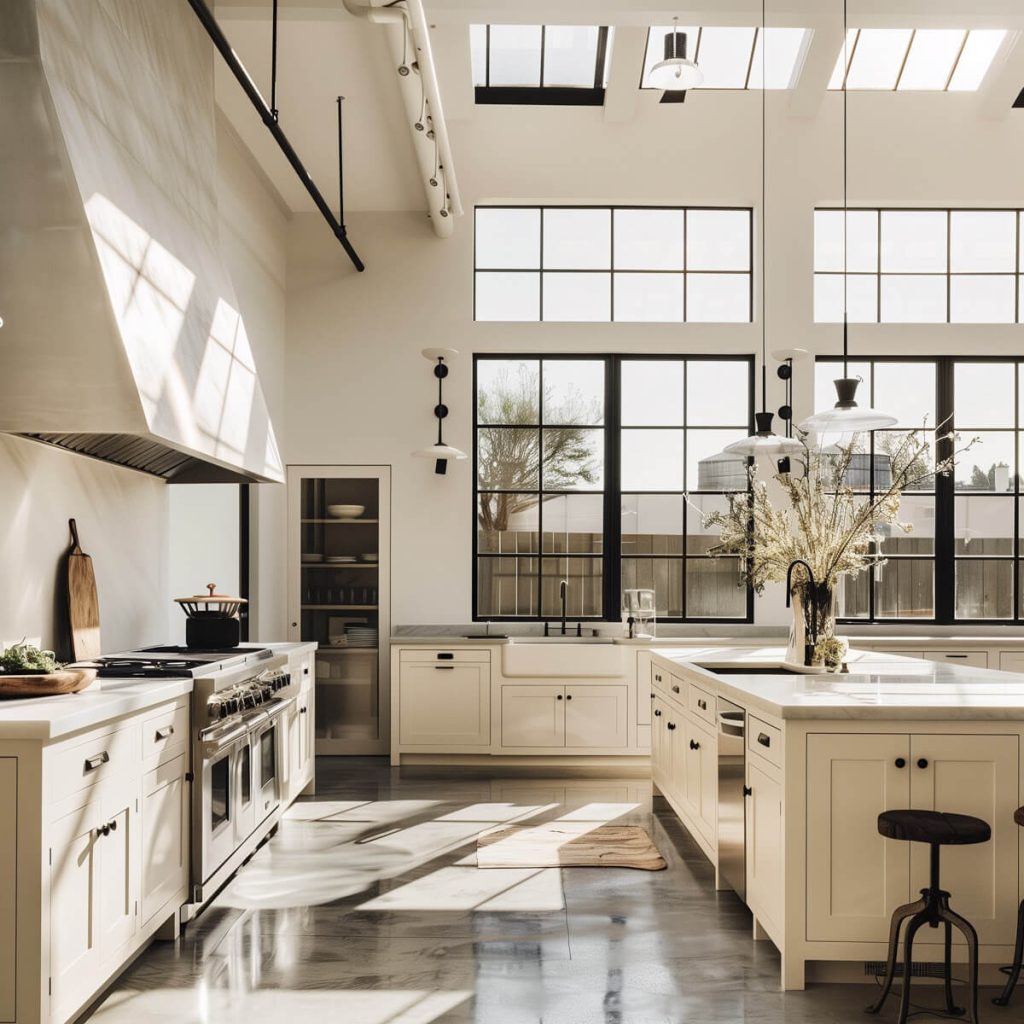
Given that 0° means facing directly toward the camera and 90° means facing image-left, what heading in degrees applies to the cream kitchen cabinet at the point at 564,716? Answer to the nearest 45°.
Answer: approximately 0°

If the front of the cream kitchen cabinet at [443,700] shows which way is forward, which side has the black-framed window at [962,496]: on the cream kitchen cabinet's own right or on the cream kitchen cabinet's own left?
on the cream kitchen cabinet's own left

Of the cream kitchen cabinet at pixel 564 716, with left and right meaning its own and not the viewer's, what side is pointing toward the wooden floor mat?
front

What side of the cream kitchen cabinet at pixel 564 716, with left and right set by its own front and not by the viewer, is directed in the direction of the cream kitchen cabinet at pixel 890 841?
front

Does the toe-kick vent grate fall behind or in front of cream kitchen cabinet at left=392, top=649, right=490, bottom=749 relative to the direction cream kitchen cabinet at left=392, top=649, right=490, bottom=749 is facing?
in front
